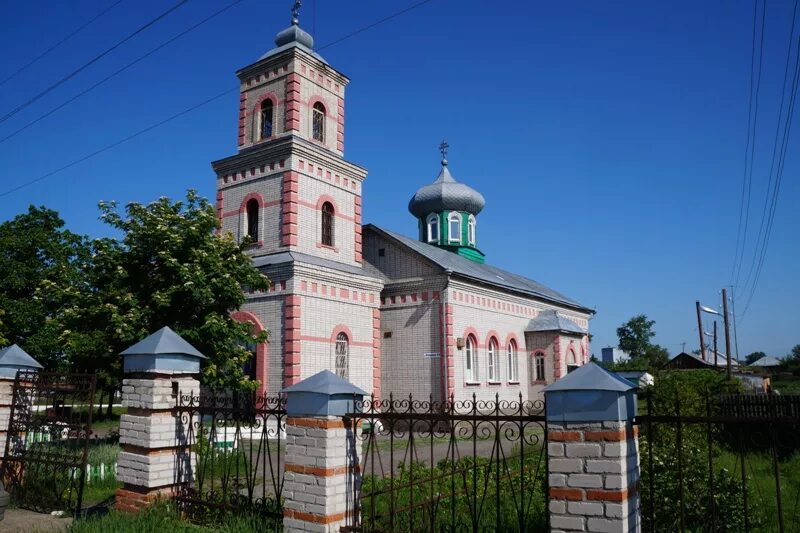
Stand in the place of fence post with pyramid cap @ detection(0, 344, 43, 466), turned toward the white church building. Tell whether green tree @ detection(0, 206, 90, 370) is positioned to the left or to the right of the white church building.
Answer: left

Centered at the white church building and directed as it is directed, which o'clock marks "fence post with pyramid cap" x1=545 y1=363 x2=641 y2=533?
The fence post with pyramid cap is roughly at 10 o'clock from the white church building.

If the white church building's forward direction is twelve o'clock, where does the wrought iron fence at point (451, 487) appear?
The wrought iron fence is roughly at 10 o'clock from the white church building.

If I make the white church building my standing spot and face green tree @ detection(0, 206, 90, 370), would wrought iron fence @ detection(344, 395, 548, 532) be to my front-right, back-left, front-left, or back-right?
front-left

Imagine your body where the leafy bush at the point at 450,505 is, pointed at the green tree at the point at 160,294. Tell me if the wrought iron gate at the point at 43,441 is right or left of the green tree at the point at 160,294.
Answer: left

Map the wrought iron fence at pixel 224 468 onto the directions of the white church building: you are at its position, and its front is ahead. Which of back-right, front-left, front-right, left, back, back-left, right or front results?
front-left

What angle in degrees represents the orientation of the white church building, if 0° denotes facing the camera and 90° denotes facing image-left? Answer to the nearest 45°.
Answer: approximately 45°

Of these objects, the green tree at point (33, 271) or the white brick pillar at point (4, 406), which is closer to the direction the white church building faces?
the white brick pillar

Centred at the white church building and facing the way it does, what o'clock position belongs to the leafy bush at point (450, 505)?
The leafy bush is roughly at 10 o'clock from the white church building.

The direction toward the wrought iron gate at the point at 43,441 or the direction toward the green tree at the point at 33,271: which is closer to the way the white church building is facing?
the wrought iron gate

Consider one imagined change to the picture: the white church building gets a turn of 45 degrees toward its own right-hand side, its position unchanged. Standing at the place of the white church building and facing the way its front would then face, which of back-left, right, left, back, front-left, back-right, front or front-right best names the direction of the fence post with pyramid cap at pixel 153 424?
left

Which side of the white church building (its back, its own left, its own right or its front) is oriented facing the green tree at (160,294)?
front
